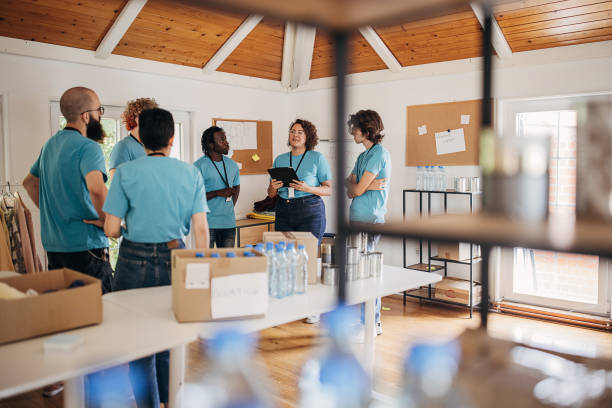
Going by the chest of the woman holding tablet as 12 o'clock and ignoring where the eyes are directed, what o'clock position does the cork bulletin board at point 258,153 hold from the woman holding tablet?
The cork bulletin board is roughly at 4 o'clock from the woman holding tablet.

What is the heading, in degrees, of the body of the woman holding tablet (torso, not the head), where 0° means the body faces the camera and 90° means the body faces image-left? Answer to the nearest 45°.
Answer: approximately 45°

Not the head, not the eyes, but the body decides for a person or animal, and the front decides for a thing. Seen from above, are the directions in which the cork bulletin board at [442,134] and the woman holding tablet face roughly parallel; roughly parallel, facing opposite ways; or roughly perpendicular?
roughly parallel

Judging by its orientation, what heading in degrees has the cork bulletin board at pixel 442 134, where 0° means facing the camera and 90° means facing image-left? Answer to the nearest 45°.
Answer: approximately 45°

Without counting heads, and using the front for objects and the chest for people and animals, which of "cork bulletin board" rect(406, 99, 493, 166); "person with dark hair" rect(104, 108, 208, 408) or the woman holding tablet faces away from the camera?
the person with dark hair

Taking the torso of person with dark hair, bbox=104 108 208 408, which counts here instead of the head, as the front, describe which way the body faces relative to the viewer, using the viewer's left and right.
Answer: facing away from the viewer

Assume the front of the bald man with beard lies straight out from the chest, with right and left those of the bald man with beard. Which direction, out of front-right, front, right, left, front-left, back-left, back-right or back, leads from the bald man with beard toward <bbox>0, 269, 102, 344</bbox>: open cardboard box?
back-right

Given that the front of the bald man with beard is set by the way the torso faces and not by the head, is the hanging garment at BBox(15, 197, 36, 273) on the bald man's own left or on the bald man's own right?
on the bald man's own left

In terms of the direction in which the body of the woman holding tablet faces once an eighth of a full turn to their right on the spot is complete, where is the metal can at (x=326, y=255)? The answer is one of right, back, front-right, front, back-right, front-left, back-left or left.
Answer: left

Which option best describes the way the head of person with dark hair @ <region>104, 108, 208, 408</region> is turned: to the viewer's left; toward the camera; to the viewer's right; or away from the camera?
away from the camera

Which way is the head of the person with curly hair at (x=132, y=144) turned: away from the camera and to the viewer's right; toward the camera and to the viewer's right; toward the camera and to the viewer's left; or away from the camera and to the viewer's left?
away from the camera and to the viewer's right

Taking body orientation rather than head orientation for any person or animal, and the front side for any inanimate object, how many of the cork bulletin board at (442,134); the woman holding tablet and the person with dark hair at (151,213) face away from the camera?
1
